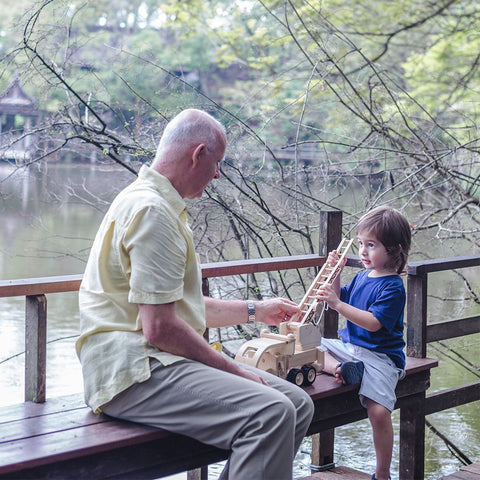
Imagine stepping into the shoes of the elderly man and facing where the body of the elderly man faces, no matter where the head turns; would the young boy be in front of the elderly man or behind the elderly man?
in front

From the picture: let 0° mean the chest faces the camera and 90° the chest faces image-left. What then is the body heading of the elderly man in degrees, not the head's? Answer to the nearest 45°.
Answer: approximately 270°

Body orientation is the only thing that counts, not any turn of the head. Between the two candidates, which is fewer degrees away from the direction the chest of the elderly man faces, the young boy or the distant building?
the young boy

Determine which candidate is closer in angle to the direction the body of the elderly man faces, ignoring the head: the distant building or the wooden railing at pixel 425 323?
the wooden railing

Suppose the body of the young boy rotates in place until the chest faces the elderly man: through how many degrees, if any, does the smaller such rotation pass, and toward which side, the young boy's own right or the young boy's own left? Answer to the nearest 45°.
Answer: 0° — they already face them

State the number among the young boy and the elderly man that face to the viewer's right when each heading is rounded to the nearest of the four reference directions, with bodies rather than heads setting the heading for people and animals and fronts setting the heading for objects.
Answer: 1

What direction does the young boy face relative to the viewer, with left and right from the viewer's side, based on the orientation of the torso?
facing the viewer and to the left of the viewer

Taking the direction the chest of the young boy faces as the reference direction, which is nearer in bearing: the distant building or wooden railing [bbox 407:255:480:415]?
the distant building

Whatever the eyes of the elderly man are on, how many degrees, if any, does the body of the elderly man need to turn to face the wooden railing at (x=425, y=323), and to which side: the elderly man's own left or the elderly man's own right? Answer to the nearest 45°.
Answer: approximately 45° to the elderly man's own left

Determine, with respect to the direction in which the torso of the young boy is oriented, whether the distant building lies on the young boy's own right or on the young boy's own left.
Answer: on the young boy's own right

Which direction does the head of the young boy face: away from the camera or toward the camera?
toward the camera

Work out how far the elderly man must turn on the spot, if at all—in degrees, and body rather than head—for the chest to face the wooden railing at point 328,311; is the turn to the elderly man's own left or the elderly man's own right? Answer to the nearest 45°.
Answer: approximately 45° to the elderly man's own left
